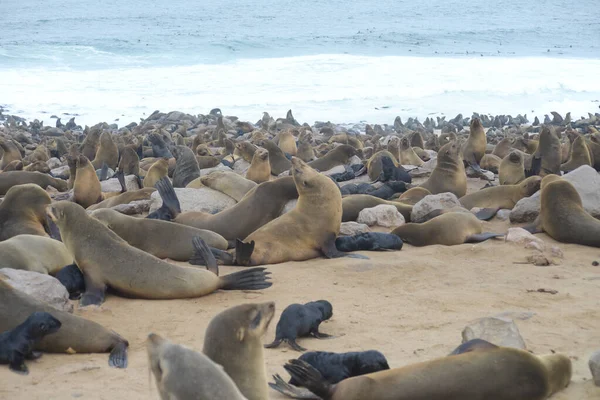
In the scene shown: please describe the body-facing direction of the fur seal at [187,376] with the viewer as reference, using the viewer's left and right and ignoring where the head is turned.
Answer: facing to the left of the viewer

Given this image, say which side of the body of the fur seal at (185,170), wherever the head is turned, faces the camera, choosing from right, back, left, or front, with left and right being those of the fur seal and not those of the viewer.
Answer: left

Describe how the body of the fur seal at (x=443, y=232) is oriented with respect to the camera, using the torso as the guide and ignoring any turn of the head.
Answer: to the viewer's left

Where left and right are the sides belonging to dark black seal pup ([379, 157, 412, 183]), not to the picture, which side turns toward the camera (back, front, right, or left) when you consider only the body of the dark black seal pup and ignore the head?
left

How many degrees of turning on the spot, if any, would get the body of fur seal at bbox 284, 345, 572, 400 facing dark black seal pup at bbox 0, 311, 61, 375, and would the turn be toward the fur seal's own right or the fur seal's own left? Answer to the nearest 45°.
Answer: approximately 180°
